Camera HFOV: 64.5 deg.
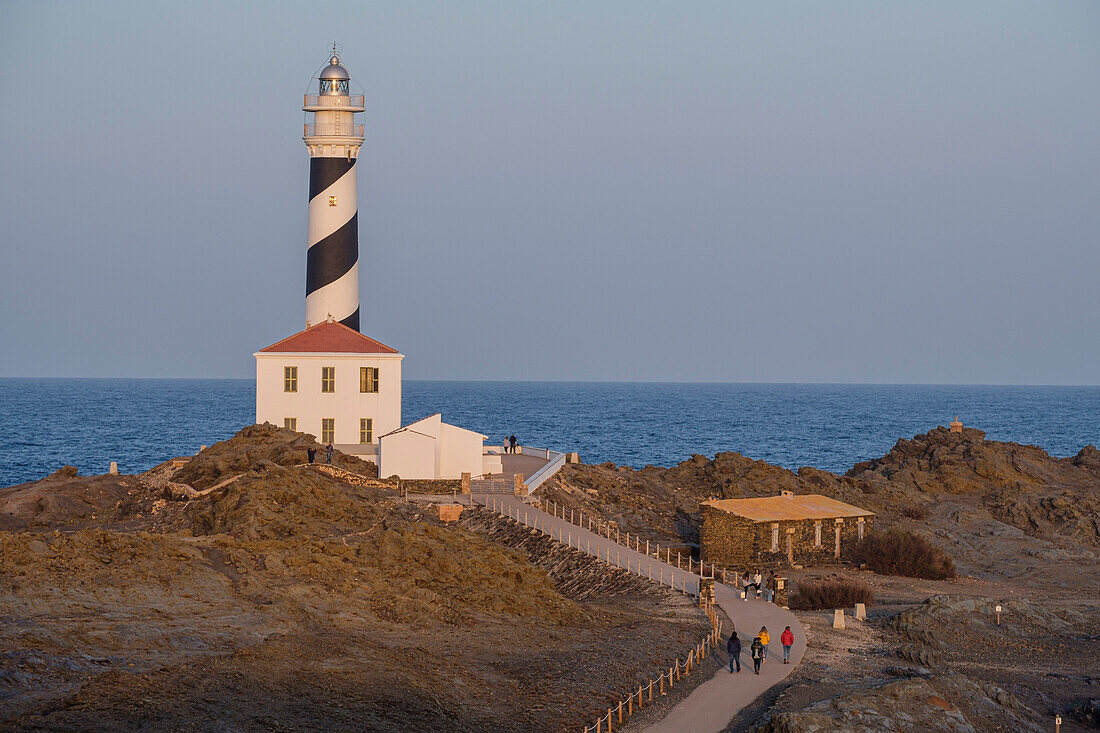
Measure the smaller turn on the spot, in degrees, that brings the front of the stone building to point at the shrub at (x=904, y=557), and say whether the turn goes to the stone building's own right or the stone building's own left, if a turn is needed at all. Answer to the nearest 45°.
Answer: approximately 45° to the stone building's own left

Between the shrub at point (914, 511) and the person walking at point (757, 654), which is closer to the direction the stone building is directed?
the person walking

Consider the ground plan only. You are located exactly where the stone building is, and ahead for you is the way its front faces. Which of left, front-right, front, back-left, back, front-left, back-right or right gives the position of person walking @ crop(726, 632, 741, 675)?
front-right

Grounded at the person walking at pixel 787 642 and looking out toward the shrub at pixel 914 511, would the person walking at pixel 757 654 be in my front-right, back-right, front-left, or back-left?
back-left

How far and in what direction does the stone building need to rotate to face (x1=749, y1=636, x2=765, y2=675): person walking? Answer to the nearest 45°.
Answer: approximately 45° to its right

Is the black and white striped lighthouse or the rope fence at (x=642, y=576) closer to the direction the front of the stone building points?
the rope fence

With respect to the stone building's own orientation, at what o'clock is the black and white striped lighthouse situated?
The black and white striped lighthouse is roughly at 5 o'clock from the stone building.

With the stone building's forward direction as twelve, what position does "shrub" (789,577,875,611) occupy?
The shrub is roughly at 1 o'clock from the stone building.

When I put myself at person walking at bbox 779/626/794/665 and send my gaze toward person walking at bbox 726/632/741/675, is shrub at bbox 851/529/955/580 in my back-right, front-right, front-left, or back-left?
back-right

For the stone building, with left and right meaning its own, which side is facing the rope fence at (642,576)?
right

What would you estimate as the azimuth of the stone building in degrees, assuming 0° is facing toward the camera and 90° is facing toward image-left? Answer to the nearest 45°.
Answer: approximately 315°

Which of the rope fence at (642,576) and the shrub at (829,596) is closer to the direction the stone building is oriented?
the shrub
